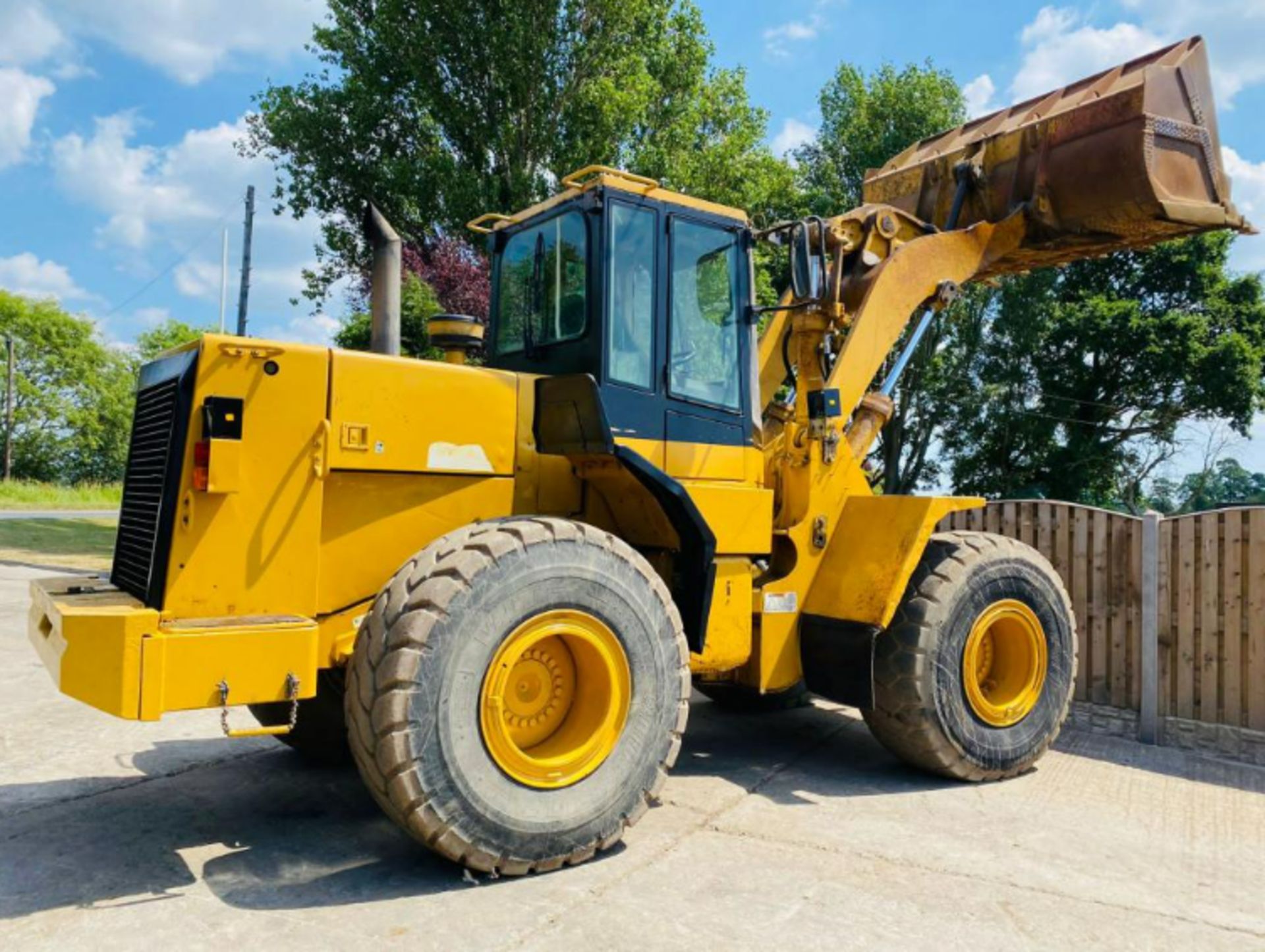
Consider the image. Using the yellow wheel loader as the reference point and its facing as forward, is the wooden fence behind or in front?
in front

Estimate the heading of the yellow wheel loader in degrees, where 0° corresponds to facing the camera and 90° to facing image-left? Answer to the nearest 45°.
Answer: approximately 225°

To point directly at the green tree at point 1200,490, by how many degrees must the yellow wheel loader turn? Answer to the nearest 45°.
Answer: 0° — it already faces it

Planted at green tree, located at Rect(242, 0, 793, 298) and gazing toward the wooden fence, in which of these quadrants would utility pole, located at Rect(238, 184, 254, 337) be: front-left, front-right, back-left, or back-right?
back-right

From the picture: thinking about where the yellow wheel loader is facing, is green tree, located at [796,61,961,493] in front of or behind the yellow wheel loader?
in front

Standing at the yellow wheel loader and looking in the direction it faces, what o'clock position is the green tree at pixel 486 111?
The green tree is roughly at 10 o'clock from the yellow wheel loader.

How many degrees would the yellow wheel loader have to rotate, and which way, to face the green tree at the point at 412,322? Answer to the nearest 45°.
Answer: approximately 45° to its left

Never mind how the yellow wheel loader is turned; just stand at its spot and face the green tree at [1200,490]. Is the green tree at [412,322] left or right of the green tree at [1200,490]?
left

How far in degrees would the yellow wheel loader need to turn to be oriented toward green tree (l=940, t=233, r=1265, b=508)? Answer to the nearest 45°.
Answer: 0° — it already faces it

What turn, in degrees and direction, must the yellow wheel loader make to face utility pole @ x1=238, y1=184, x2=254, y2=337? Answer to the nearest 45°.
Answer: approximately 90° to its left
